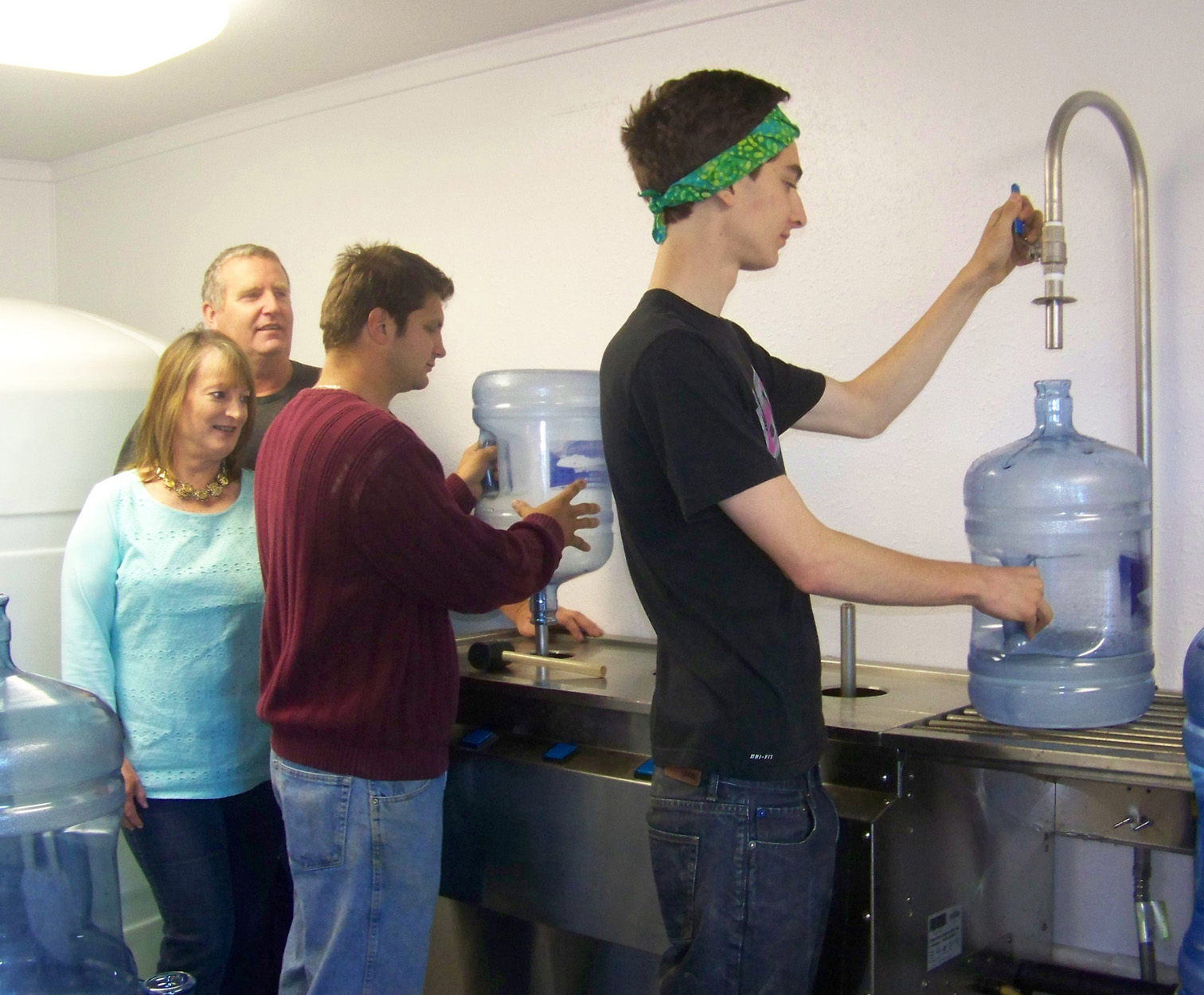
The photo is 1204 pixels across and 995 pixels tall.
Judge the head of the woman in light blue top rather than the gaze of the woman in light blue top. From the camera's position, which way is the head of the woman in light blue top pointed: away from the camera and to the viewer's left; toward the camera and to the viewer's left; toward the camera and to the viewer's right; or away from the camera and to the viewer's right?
toward the camera and to the viewer's right

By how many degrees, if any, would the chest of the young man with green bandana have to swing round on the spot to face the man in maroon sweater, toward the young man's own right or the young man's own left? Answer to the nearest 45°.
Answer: approximately 180°

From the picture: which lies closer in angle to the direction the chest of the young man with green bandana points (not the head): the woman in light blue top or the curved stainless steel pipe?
the curved stainless steel pipe

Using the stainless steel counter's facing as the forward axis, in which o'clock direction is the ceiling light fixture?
The ceiling light fixture is roughly at 2 o'clock from the stainless steel counter.

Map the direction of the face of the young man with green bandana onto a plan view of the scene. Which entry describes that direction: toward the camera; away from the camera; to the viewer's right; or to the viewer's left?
to the viewer's right

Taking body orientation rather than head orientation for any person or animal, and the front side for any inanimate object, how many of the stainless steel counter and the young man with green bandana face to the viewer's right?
1

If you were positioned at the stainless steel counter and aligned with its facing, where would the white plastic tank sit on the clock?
The white plastic tank is roughly at 2 o'clock from the stainless steel counter.

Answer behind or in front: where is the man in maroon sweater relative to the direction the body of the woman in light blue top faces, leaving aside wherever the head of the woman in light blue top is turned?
in front

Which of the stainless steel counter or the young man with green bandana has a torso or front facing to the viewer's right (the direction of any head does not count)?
the young man with green bandana

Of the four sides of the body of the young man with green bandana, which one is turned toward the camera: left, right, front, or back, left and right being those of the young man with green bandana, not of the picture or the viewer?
right
